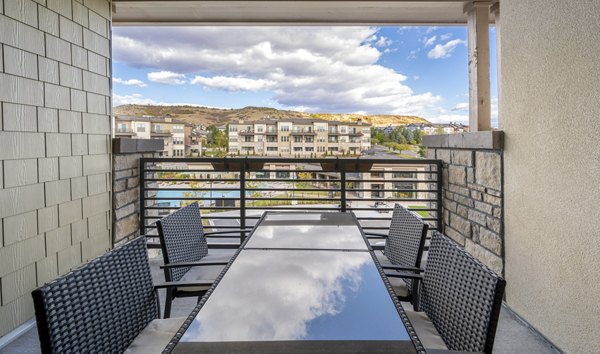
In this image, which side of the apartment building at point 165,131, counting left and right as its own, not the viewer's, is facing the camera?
front

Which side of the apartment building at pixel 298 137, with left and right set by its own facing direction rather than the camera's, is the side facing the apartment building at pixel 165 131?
right

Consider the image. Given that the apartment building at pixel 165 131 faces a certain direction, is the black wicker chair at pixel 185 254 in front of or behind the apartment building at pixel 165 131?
in front

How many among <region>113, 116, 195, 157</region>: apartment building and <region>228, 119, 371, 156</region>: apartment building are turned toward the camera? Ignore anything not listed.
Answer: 2

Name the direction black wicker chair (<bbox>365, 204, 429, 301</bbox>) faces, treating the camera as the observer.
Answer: facing the viewer and to the left of the viewer

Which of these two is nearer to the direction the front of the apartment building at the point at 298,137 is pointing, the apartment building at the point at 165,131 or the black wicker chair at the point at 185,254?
the black wicker chair

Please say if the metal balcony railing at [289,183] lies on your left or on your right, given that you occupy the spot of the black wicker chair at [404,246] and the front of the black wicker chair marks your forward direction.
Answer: on your right

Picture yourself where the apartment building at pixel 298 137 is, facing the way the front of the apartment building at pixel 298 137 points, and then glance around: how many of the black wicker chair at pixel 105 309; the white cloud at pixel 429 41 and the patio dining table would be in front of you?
2
